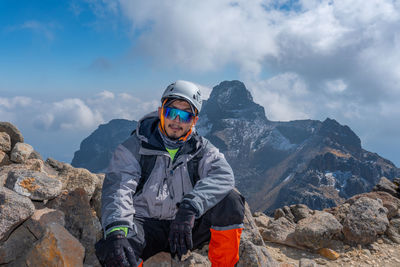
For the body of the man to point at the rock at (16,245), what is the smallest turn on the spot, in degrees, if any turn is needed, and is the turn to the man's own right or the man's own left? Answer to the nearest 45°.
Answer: approximately 90° to the man's own right

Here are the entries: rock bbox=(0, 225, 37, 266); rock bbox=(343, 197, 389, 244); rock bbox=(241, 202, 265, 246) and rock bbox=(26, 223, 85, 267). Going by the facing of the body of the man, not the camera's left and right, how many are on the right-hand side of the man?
2

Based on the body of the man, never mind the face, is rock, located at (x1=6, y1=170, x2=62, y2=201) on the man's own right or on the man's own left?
on the man's own right

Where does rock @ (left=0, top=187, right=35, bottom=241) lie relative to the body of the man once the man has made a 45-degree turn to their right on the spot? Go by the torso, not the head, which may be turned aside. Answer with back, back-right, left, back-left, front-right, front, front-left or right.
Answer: front-right

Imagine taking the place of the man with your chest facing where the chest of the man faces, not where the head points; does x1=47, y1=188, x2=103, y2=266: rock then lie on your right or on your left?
on your right

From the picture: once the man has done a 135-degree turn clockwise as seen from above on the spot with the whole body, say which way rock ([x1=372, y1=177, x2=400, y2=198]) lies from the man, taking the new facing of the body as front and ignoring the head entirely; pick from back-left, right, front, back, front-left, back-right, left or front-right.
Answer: right

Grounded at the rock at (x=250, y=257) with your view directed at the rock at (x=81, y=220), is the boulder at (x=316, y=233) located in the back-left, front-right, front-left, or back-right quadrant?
back-right

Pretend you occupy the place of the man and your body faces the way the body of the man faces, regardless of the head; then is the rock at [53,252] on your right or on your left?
on your right

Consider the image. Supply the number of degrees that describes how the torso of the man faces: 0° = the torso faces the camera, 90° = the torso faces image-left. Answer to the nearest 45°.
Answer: approximately 0°

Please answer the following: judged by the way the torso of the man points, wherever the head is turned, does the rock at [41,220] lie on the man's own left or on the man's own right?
on the man's own right

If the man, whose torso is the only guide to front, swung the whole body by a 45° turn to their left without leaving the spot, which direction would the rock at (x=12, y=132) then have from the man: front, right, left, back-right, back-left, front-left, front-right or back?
back

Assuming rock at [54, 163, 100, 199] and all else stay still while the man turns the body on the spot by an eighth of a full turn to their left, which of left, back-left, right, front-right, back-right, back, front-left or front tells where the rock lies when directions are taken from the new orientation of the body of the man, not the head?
back

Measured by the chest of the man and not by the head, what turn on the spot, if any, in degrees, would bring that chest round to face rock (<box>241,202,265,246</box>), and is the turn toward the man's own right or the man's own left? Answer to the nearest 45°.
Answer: approximately 135° to the man's own left
